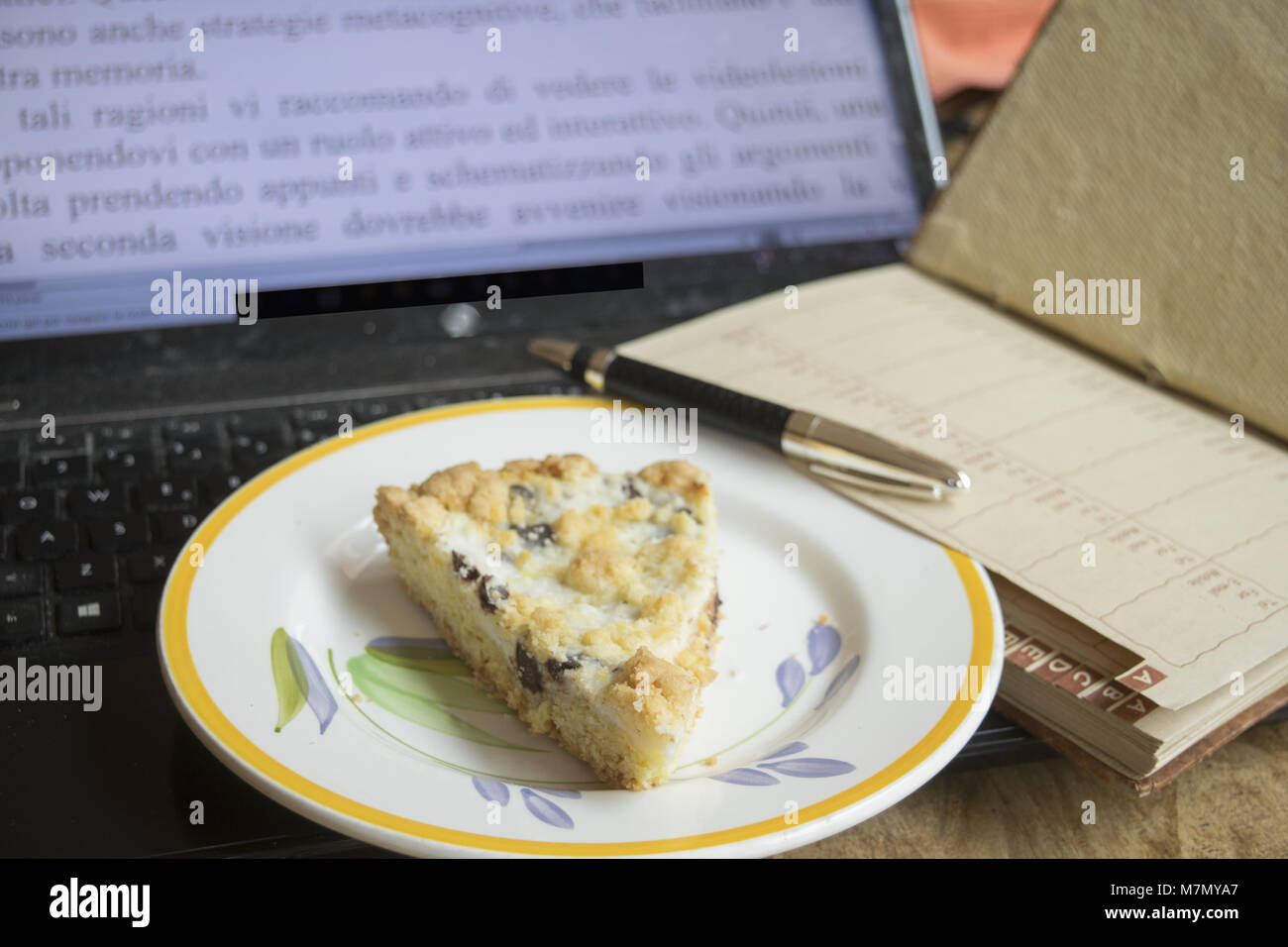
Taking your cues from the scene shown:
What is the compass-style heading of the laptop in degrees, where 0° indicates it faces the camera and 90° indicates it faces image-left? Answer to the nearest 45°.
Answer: approximately 0°

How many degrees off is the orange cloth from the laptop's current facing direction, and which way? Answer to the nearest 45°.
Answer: approximately 135° to its left
